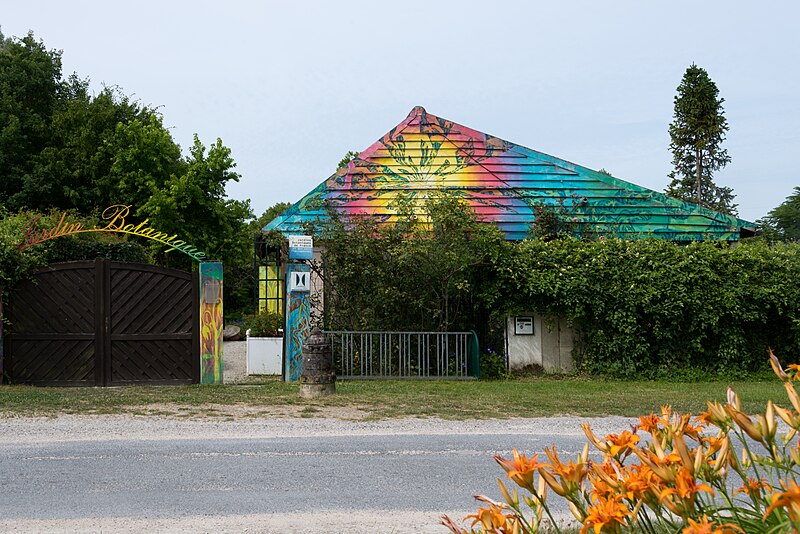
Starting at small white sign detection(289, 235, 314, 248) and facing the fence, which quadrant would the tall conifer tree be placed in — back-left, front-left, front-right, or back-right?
front-left

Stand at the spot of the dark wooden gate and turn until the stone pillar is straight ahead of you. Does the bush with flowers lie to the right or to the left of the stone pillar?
right

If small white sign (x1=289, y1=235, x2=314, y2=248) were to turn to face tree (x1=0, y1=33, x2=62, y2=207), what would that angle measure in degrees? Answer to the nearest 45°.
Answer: approximately 135° to its right

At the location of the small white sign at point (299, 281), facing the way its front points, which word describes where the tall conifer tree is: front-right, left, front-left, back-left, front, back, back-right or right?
back-left

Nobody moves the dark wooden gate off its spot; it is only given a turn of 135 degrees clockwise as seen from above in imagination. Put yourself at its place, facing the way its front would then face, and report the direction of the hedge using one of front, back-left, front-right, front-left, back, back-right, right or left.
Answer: back-right

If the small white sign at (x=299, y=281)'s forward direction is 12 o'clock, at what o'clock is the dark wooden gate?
The dark wooden gate is roughly at 3 o'clock from the small white sign.

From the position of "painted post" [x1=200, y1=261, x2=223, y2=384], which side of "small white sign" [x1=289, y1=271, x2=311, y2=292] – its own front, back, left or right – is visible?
right

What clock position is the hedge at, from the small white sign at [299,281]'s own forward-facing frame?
The hedge is roughly at 9 o'clock from the small white sign.

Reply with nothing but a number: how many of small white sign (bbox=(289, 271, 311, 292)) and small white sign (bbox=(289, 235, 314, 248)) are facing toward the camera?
2

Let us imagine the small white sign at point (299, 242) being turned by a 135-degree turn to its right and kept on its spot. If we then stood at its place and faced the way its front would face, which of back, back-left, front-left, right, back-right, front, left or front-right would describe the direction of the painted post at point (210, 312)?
front-left

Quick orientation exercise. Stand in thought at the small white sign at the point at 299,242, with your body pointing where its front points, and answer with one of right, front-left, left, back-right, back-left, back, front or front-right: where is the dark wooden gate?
right

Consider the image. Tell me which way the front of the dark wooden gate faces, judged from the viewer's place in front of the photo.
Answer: facing the viewer

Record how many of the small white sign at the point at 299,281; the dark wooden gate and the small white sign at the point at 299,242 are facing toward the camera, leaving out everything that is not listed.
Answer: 3

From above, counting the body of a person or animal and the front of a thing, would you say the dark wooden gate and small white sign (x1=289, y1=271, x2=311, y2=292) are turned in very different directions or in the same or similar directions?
same or similar directions

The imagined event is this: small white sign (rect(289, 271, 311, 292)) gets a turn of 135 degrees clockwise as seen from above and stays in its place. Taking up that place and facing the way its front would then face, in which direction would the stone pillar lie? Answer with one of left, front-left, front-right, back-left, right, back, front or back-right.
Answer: back-left

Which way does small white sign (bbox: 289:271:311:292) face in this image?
toward the camera
